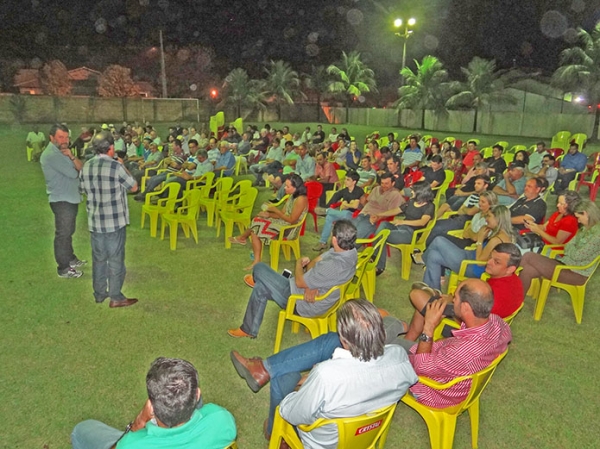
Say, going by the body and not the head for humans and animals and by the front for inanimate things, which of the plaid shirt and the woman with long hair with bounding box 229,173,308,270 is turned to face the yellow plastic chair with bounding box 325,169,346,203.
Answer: the plaid shirt

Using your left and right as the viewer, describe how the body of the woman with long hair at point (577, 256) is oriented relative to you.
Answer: facing to the left of the viewer

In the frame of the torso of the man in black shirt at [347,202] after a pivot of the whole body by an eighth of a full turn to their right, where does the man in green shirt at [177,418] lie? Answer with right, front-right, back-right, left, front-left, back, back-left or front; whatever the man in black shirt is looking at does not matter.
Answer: left

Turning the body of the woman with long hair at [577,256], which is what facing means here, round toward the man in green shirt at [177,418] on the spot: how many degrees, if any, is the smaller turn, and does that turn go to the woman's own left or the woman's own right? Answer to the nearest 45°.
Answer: approximately 90° to the woman's own left

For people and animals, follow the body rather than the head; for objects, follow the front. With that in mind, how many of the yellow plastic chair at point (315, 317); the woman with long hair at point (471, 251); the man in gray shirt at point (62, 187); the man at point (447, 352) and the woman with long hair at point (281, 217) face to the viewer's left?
4

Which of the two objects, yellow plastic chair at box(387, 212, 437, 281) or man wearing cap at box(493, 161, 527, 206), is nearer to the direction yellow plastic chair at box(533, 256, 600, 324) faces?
the yellow plastic chair

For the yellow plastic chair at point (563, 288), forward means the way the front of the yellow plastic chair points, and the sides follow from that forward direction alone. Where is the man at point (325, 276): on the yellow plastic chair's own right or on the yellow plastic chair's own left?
on the yellow plastic chair's own left

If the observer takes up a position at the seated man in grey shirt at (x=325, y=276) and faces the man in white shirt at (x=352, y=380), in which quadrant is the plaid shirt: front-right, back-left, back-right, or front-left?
back-right

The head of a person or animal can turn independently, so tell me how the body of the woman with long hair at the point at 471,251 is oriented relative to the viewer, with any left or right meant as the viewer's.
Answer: facing to the left of the viewer

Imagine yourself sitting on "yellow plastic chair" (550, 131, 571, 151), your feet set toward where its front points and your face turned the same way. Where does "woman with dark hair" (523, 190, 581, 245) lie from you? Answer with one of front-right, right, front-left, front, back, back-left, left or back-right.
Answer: front-left

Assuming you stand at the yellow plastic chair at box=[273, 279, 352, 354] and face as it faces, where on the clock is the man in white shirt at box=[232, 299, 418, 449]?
The man in white shirt is roughly at 9 o'clock from the yellow plastic chair.

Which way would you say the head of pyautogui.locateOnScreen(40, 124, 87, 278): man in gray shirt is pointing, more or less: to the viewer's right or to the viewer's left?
to the viewer's right

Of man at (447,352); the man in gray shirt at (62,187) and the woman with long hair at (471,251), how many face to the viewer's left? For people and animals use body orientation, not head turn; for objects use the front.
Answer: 2

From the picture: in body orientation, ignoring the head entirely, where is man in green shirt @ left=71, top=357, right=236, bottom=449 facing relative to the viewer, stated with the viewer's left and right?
facing away from the viewer and to the left of the viewer

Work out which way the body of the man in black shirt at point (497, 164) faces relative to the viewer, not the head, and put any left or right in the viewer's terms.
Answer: facing the viewer and to the left of the viewer

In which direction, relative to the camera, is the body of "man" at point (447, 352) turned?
to the viewer's left

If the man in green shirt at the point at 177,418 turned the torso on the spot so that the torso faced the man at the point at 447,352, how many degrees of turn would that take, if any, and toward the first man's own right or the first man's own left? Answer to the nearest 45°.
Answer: approximately 135° to the first man's own right

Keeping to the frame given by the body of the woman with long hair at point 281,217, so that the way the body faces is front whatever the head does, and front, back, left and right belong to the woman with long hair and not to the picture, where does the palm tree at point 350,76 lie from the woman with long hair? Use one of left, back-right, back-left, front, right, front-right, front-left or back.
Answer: right
